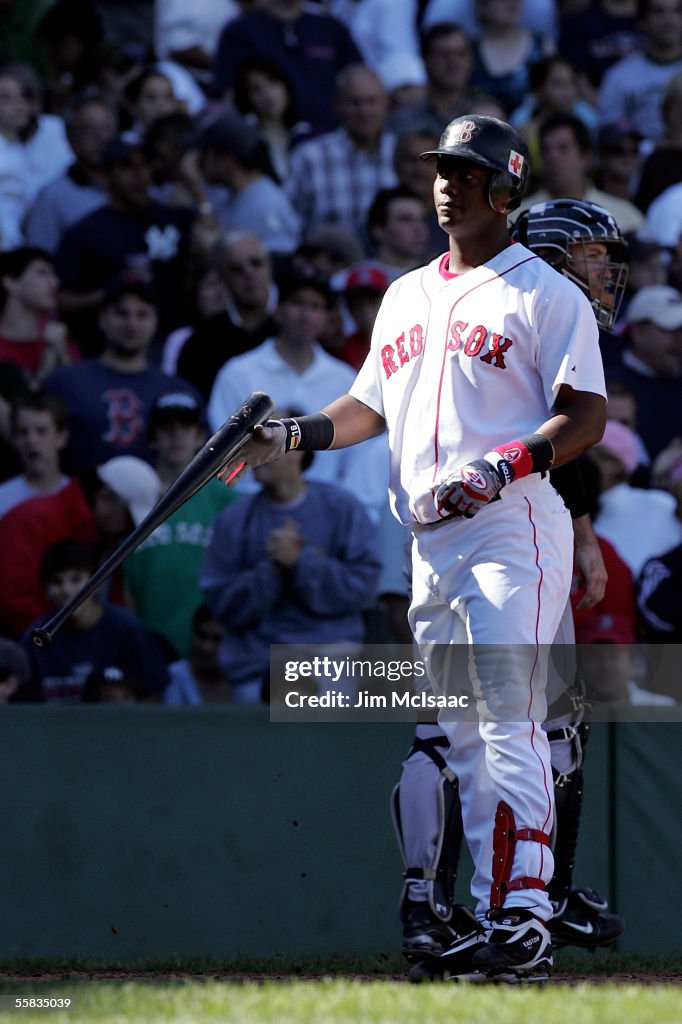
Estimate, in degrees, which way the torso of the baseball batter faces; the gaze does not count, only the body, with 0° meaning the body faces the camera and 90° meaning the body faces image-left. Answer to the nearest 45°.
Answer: approximately 45°

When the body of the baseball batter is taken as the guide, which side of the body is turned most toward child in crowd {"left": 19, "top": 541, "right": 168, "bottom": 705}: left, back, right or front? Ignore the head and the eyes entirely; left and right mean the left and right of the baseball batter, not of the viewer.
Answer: back

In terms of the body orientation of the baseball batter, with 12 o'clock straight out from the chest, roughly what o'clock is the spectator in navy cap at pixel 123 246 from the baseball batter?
The spectator in navy cap is roughly at 4 o'clock from the baseball batter.

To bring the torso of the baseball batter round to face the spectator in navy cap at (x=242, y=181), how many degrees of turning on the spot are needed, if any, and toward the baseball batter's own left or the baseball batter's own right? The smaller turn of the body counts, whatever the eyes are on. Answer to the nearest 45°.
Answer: approximately 135° to the baseball batter's own right
